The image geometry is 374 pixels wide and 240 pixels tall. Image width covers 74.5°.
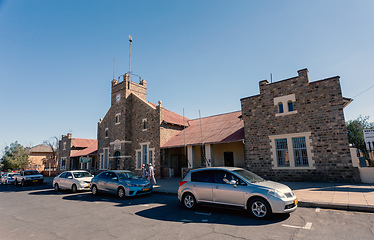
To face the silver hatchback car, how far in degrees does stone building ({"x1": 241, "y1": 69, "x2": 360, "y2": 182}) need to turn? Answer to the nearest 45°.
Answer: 0° — it already faces it

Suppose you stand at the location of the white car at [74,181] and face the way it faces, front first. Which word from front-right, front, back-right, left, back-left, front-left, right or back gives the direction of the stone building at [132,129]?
left

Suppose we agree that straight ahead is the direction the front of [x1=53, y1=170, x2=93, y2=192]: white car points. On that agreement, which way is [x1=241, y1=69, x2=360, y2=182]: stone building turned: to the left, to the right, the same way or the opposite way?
to the right

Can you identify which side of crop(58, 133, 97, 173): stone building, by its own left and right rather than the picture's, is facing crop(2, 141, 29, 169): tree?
right

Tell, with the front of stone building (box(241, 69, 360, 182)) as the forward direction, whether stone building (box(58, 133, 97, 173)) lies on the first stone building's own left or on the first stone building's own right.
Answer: on the first stone building's own right

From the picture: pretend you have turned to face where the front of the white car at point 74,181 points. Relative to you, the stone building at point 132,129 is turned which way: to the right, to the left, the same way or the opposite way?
to the right

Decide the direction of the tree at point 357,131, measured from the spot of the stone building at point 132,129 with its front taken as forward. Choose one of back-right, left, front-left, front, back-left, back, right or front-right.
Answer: back-left

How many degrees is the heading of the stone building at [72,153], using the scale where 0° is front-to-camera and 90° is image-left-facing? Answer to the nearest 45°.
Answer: approximately 45°

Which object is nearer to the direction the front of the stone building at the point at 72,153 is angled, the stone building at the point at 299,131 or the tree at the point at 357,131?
the stone building

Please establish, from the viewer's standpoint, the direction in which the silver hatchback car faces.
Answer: facing the viewer and to the right of the viewer

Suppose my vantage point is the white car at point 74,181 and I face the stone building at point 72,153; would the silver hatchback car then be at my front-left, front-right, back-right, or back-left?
back-right

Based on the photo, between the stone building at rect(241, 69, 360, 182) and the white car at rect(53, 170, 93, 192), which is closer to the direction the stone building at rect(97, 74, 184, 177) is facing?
the white car
